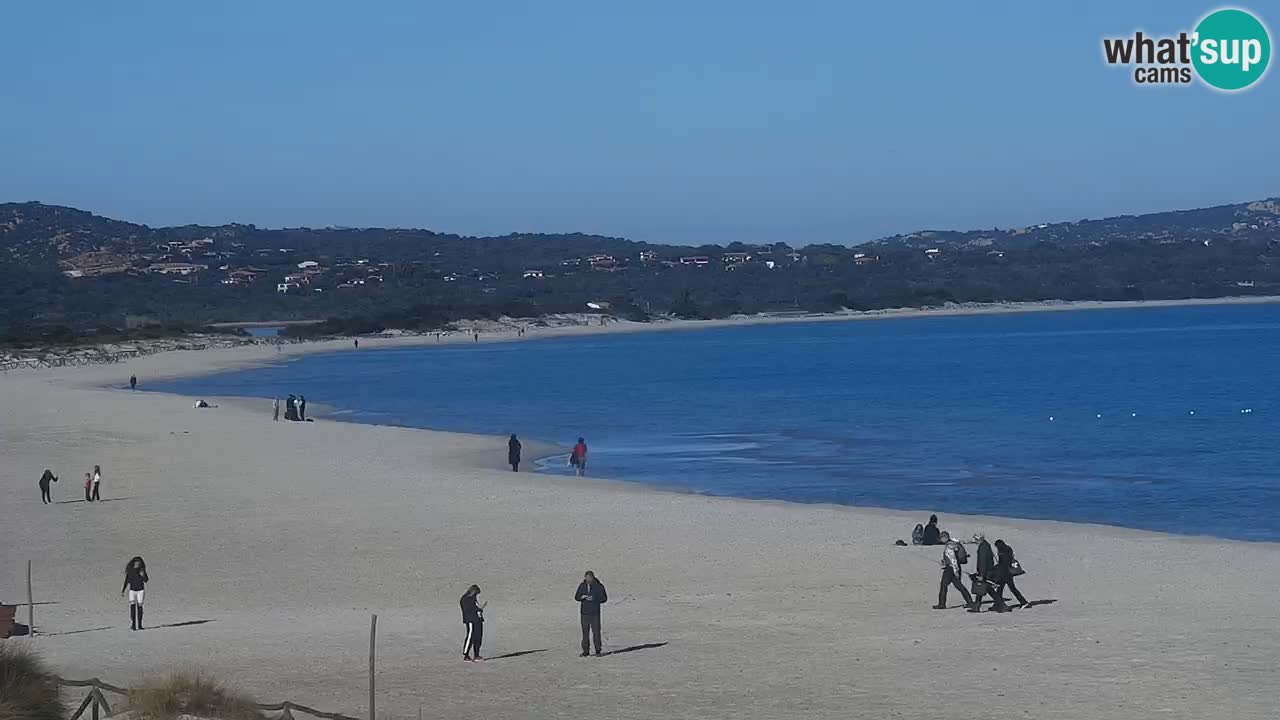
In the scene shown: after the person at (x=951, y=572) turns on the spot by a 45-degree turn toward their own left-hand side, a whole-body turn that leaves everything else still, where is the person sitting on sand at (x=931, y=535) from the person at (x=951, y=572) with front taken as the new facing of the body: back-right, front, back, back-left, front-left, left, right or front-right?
back-right

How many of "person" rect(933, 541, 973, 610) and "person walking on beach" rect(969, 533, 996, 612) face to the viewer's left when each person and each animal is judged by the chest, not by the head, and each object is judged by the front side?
2

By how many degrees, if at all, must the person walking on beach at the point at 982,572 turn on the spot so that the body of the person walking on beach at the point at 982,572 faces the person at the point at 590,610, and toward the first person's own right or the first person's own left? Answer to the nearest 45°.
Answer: approximately 45° to the first person's own left

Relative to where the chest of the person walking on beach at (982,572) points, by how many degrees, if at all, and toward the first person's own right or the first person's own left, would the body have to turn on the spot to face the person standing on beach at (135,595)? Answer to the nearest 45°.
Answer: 0° — they already face them

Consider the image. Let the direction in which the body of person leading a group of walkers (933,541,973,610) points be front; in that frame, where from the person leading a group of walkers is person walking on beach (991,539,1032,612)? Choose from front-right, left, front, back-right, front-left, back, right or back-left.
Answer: back

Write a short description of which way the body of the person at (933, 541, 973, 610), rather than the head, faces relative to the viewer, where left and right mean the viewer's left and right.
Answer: facing to the left of the viewer

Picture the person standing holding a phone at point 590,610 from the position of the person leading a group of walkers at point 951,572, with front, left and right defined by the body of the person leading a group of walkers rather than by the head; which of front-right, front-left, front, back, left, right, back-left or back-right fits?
front-left

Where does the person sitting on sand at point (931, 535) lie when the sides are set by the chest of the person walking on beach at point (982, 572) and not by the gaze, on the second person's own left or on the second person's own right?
on the second person's own right

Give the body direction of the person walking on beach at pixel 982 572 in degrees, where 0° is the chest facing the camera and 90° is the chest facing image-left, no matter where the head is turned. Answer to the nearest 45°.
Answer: approximately 90°
